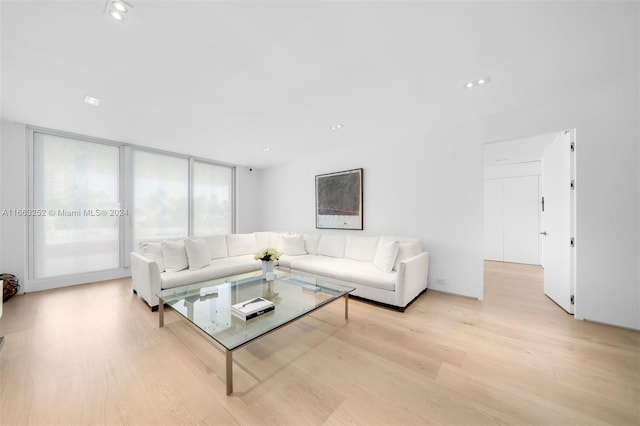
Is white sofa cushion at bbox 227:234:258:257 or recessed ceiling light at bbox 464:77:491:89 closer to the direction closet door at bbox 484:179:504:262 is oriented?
the recessed ceiling light

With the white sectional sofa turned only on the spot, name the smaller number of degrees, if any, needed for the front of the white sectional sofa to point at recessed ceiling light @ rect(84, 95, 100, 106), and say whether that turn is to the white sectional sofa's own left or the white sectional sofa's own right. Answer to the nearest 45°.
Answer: approximately 90° to the white sectional sofa's own right

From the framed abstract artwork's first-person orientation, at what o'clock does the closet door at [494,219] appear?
The closet door is roughly at 7 o'clock from the framed abstract artwork.

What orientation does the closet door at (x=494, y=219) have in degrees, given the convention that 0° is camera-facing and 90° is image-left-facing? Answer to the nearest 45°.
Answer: approximately 0°

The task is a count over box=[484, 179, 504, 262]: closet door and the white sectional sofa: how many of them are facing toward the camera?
2

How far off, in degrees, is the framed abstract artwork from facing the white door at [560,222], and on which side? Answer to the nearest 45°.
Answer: approximately 90° to its left

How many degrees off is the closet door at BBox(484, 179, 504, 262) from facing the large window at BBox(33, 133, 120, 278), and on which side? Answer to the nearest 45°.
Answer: approximately 45° to its right

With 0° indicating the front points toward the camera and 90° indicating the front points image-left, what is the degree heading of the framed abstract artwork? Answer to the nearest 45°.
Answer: approximately 45°

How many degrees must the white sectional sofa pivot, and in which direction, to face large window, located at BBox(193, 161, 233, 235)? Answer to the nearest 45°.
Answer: approximately 135° to its right
